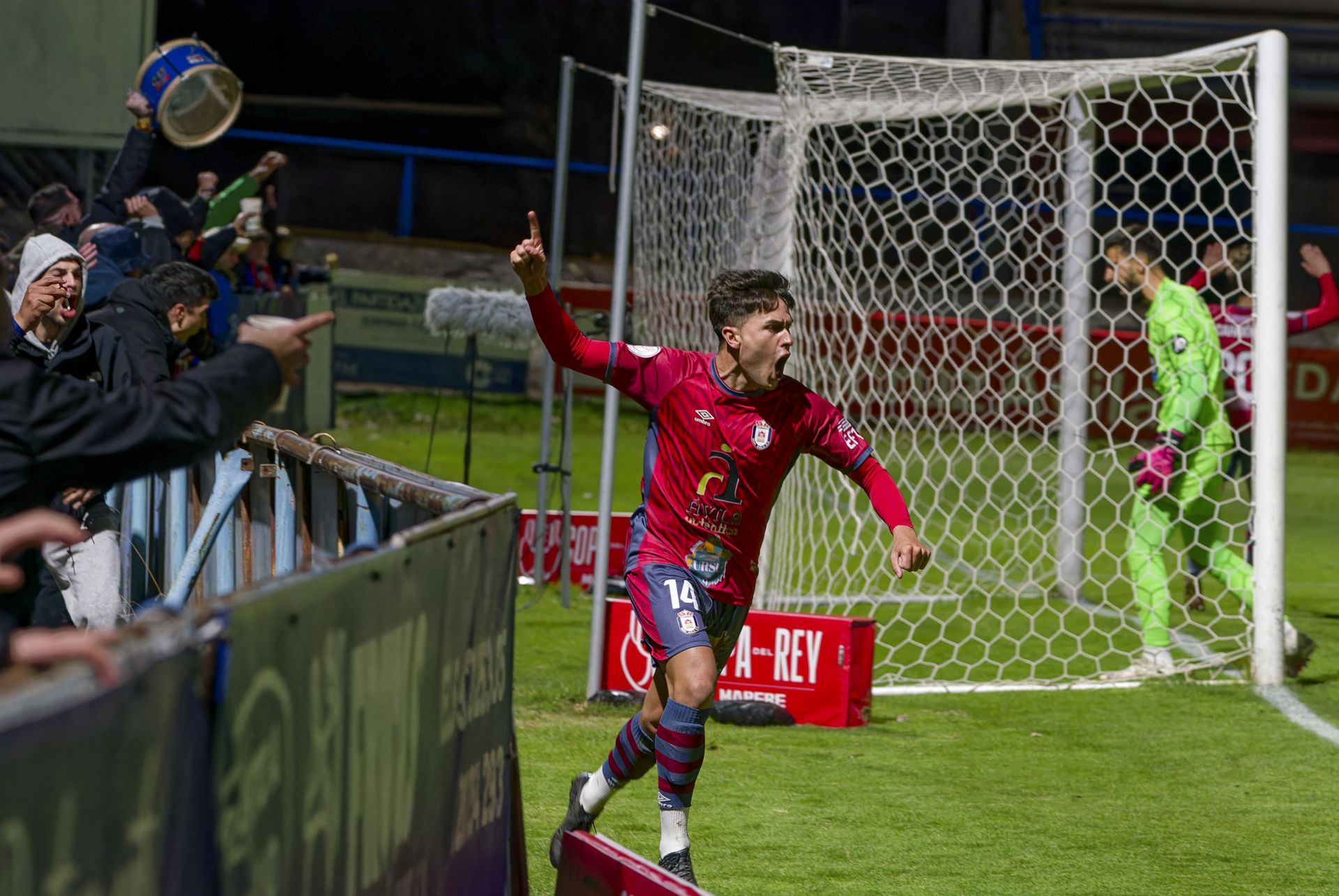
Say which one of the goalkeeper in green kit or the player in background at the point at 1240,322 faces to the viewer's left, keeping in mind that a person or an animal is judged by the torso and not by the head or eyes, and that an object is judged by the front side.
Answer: the goalkeeper in green kit

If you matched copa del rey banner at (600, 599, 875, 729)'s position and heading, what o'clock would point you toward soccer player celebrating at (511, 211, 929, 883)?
The soccer player celebrating is roughly at 11 o'clock from the copa del rey banner.

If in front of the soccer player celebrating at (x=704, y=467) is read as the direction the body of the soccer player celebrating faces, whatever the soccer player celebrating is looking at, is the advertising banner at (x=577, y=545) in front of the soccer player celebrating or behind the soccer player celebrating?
behind

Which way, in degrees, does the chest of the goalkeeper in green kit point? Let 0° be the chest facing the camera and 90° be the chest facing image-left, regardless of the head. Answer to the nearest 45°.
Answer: approximately 90°

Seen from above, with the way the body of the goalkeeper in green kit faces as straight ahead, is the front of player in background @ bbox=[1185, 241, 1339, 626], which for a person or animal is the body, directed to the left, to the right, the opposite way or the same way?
to the right

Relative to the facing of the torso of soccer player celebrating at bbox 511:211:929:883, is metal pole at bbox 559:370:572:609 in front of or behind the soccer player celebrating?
behind
